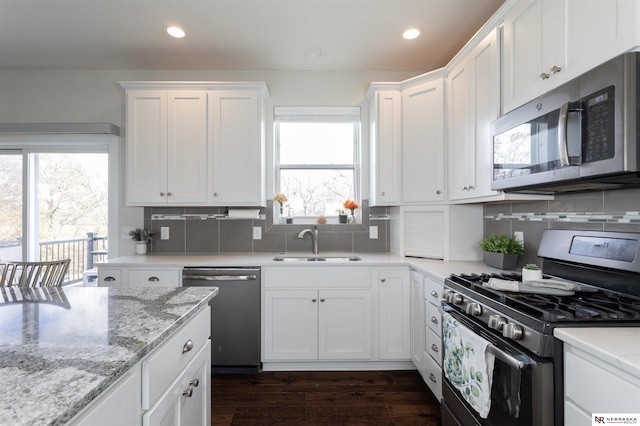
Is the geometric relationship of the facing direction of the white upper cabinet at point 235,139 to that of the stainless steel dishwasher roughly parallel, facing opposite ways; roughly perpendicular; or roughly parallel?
roughly parallel

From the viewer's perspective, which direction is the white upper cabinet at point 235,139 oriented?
toward the camera

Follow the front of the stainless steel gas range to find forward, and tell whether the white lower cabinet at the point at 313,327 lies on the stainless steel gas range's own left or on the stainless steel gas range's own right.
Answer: on the stainless steel gas range's own right

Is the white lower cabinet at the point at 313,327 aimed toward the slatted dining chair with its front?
no

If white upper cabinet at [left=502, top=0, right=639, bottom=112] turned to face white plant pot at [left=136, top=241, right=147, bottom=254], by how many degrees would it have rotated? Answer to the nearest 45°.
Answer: approximately 45° to its right

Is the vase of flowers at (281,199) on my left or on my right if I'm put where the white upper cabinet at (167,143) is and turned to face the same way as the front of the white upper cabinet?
on my left

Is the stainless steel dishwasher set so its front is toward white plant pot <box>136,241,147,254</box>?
no

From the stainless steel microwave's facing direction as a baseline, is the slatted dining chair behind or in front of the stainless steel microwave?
in front

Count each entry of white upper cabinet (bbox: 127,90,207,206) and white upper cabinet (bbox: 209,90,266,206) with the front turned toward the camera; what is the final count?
2

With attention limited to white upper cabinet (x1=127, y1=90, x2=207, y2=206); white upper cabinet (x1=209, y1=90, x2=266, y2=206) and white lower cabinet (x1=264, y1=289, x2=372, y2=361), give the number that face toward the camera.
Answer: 3

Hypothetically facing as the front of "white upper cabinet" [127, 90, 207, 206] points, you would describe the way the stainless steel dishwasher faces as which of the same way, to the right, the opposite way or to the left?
the same way

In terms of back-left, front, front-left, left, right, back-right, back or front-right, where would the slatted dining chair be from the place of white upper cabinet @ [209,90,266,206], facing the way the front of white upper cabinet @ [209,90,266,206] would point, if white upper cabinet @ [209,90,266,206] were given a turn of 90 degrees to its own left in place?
back-right

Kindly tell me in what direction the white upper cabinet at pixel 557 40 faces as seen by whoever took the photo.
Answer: facing the viewer and to the left of the viewer

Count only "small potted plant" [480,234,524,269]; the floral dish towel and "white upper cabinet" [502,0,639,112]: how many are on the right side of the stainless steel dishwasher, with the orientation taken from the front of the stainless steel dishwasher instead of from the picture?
0

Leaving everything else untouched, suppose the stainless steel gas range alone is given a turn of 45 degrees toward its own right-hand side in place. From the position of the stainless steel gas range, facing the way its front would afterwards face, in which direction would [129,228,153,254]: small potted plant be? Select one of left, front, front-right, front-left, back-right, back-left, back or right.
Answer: front

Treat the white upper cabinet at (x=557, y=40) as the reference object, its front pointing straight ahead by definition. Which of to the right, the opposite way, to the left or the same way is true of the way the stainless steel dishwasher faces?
to the left

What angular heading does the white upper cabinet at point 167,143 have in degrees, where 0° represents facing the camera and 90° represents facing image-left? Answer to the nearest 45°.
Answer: approximately 0°

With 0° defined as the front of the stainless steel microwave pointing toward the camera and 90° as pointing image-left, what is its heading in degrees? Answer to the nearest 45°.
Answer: approximately 45°
